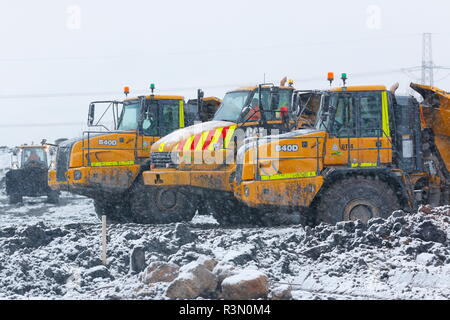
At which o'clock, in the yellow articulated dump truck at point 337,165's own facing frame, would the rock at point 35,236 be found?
The rock is roughly at 12 o'clock from the yellow articulated dump truck.

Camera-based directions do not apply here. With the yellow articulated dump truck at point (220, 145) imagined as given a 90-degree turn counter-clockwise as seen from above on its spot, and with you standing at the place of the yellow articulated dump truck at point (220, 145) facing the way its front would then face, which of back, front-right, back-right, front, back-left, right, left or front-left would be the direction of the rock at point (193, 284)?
front-right

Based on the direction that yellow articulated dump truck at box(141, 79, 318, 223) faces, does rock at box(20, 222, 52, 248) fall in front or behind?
in front

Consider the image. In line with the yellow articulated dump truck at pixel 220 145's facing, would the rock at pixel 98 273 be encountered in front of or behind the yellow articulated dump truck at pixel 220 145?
in front

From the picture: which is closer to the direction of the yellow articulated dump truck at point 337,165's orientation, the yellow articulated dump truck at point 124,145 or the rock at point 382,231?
the yellow articulated dump truck

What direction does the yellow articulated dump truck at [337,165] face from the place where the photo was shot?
facing to the left of the viewer

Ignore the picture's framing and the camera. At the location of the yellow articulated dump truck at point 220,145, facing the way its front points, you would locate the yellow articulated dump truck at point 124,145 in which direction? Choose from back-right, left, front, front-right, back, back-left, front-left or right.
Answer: right

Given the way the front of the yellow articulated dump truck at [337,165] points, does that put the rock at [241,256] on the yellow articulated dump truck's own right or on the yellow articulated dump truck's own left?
on the yellow articulated dump truck's own left

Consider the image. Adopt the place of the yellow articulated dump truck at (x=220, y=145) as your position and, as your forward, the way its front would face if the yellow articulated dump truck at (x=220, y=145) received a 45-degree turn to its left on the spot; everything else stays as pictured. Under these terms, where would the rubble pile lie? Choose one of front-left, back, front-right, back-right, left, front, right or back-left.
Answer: front

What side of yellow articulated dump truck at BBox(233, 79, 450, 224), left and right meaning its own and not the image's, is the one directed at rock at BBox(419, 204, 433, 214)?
back

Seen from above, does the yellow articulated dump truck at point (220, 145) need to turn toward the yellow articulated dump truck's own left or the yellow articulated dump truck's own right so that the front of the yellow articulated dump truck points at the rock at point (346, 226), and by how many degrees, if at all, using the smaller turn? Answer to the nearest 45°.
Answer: approximately 90° to the yellow articulated dump truck's own left

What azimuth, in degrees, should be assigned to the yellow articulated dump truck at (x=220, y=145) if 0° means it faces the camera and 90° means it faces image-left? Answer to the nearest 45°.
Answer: approximately 45°

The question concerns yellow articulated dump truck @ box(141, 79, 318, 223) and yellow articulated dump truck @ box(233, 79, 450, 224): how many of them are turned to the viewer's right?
0

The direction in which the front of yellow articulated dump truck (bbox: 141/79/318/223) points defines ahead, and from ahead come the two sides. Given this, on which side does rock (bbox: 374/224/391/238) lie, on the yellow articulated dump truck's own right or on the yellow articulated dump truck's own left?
on the yellow articulated dump truck's own left

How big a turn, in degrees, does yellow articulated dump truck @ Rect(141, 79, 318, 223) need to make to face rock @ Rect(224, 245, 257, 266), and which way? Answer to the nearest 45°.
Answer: approximately 45° to its left
